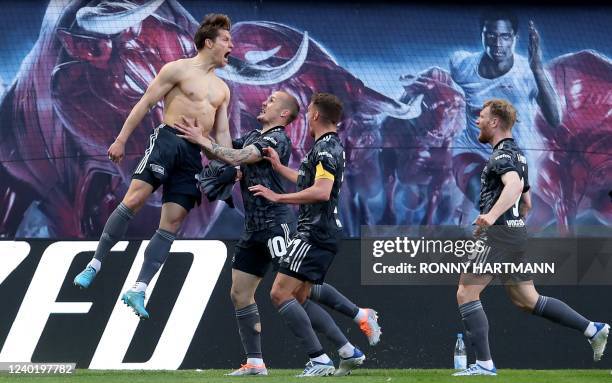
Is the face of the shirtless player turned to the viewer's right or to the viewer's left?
to the viewer's right

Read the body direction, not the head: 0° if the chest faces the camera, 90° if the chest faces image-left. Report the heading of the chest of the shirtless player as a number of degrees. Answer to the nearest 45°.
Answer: approximately 315°
